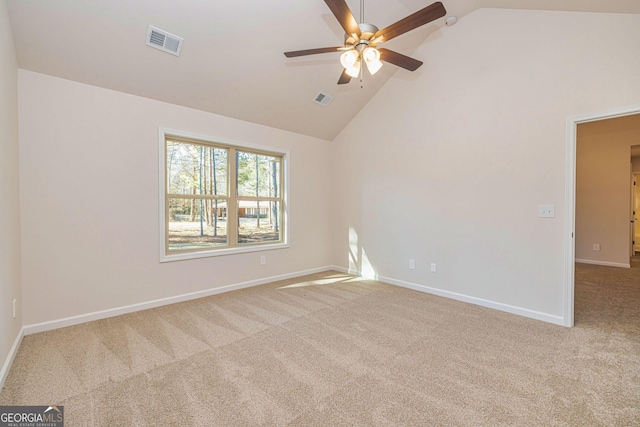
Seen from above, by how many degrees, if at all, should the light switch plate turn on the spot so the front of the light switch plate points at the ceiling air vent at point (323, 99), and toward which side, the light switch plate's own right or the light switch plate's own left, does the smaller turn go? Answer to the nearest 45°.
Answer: approximately 90° to the light switch plate's own right

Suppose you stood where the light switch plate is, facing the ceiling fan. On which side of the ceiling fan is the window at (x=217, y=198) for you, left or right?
right

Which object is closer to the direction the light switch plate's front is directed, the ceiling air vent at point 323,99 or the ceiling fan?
the ceiling fan

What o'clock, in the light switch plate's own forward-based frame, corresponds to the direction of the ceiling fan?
The ceiling fan is roughly at 1 o'clock from the light switch plate.

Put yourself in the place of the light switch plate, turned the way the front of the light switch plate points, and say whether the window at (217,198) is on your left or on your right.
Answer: on your right

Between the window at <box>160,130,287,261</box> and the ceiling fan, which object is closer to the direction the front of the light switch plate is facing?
the ceiling fan

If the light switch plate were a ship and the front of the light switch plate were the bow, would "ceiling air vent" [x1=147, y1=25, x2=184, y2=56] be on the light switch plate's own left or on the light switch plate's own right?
on the light switch plate's own right
